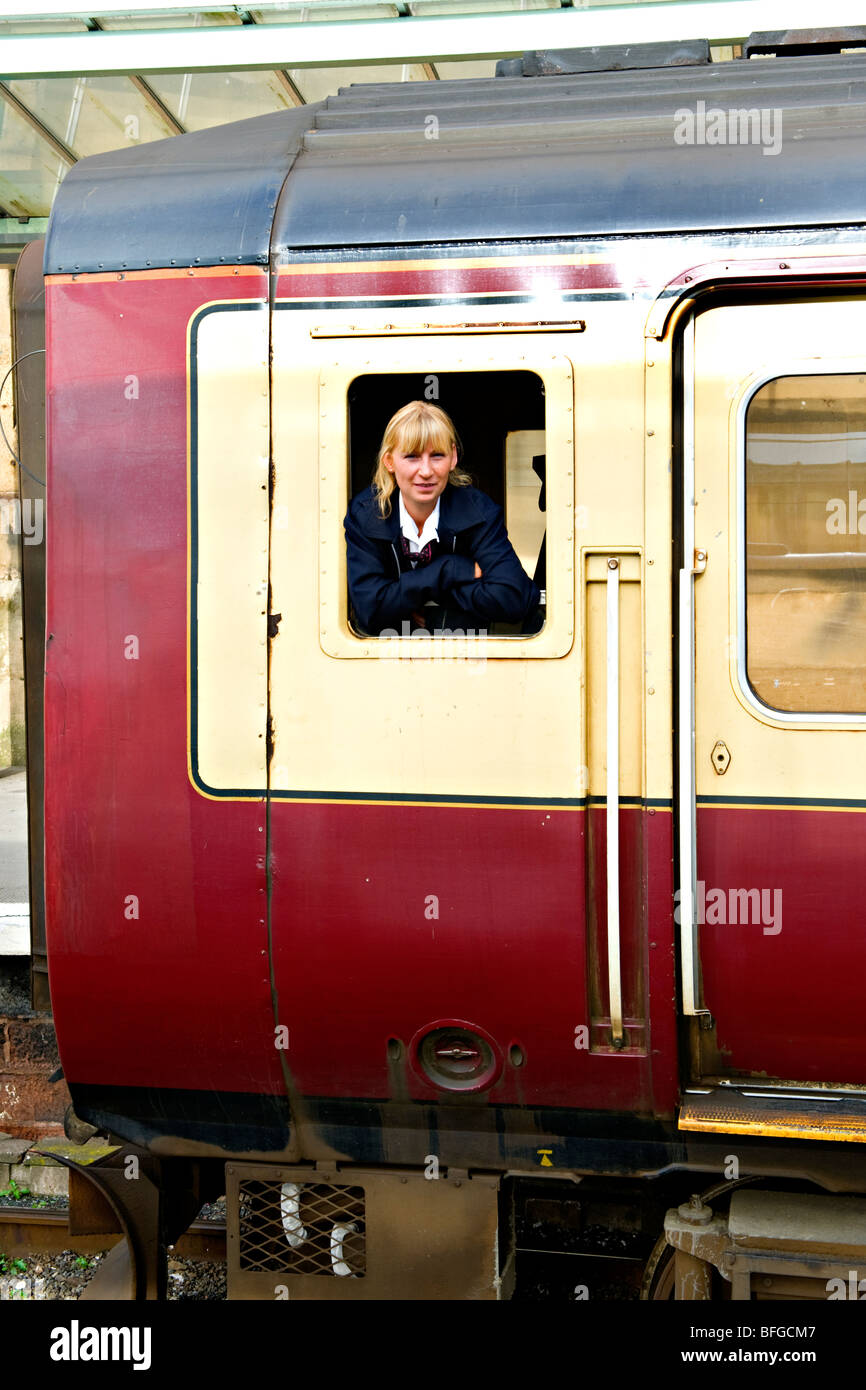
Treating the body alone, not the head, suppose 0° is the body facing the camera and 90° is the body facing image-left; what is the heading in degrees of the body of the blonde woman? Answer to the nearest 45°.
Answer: approximately 0°

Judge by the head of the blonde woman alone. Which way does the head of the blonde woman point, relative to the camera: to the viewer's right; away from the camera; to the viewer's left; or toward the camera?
toward the camera
